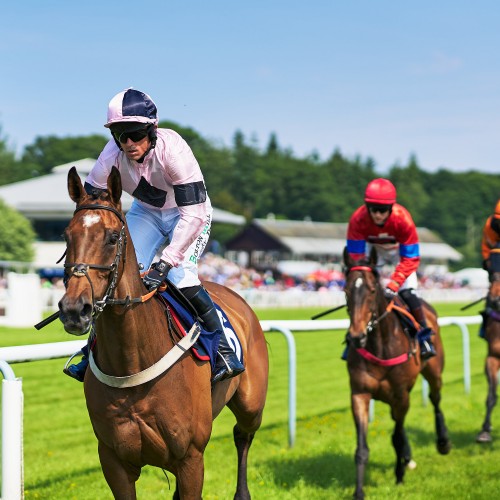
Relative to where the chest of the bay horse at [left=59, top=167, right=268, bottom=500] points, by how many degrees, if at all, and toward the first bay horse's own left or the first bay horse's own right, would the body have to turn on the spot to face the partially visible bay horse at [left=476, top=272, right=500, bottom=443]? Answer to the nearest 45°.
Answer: approximately 180°

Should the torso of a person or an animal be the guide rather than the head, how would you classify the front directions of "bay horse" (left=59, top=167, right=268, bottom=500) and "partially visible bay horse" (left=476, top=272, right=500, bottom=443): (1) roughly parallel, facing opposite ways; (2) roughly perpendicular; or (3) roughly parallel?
roughly parallel

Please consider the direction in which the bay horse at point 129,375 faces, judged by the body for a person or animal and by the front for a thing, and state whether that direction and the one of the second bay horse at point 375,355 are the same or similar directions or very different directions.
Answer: same or similar directions

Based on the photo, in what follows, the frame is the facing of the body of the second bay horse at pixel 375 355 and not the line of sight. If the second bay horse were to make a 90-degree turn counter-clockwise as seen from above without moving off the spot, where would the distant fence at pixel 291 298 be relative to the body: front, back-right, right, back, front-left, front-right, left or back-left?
back-left

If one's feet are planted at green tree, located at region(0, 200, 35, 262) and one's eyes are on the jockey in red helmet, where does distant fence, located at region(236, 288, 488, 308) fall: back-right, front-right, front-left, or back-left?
front-left

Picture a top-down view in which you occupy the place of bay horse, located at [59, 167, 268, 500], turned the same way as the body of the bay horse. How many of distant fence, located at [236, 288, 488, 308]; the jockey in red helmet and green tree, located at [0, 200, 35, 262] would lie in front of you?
0

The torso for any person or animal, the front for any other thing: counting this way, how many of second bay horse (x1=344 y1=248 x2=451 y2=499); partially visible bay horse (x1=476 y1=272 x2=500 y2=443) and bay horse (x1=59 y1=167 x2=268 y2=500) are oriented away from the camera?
0

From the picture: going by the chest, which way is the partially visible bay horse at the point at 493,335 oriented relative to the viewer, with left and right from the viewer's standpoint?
facing the viewer and to the left of the viewer

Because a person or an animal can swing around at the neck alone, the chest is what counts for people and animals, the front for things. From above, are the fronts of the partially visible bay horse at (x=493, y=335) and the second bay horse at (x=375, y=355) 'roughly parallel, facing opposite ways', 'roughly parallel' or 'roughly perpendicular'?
roughly parallel
